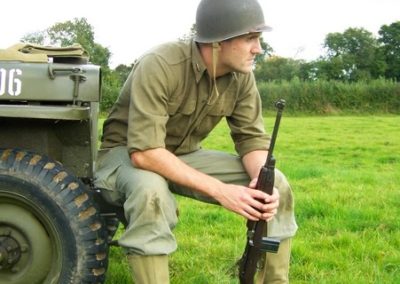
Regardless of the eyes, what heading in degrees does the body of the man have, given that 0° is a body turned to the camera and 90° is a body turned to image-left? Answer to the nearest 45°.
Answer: approximately 315°

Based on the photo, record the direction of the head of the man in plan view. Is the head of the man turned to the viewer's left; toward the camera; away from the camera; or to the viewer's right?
to the viewer's right
